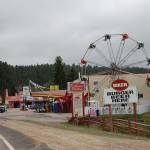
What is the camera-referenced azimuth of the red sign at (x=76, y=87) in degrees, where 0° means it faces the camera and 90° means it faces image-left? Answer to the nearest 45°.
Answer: approximately 0°

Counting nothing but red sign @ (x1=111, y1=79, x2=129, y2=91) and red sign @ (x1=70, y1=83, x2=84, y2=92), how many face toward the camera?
2

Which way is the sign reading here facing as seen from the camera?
toward the camera

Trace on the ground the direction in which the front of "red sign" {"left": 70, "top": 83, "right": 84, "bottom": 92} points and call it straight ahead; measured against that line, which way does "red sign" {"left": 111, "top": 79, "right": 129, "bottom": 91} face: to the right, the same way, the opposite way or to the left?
the same way

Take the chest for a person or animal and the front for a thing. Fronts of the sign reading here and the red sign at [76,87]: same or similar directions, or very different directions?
same or similar directions

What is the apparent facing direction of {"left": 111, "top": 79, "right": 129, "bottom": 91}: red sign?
toward the camera

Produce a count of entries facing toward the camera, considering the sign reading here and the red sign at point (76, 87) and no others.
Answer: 2

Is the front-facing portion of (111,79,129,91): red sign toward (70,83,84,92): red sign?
no

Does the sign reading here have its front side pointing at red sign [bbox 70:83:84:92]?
no
